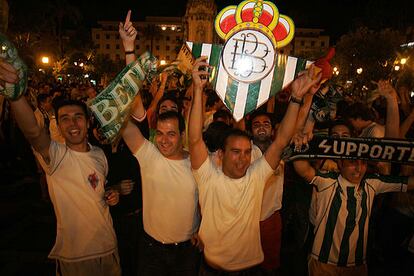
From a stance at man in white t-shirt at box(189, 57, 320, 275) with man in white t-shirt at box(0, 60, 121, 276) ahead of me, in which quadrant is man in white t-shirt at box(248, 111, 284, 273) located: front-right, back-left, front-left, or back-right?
back-right

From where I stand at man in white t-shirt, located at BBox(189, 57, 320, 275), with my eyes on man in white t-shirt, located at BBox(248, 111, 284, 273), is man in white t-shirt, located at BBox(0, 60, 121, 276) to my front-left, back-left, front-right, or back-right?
back-left

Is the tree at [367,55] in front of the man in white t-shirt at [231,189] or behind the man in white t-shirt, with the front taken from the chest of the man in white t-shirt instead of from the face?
behind

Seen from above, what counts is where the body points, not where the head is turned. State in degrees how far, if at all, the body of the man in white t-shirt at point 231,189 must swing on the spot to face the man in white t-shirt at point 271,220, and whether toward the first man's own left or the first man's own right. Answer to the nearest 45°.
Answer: approximately 135° to the first man's own left

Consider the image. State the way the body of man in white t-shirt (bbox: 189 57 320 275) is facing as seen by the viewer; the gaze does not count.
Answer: toward the camera

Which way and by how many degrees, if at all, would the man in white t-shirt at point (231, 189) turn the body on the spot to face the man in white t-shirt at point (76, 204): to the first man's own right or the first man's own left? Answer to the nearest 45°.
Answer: approximately 90° to the first man's own right
